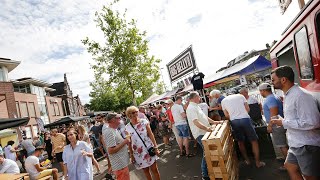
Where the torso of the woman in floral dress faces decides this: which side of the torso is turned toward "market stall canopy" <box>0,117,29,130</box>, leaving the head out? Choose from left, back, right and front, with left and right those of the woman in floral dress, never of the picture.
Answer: right

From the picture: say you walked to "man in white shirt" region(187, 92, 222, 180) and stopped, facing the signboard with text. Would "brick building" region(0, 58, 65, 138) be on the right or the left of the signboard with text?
left

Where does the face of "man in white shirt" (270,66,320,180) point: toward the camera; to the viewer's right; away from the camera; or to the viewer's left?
to the viewer's left

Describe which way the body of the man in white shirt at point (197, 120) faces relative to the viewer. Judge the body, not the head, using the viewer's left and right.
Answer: facing to the right of the viewer

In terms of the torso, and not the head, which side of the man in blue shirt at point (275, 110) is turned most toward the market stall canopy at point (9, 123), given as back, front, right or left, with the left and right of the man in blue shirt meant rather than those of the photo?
front

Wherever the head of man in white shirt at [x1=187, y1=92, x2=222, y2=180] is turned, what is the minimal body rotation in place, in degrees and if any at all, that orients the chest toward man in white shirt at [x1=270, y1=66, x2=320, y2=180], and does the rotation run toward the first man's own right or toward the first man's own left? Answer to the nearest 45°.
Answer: approximately 45° to the first man's own right

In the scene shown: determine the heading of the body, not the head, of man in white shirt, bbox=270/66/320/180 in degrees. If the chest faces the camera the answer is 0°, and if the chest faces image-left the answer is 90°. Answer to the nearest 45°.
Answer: approximately 90°

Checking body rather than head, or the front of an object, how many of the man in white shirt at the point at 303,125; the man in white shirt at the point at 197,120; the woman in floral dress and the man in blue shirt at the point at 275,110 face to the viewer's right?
1

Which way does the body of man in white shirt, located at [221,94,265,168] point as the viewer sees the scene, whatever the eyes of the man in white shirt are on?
away from the camera

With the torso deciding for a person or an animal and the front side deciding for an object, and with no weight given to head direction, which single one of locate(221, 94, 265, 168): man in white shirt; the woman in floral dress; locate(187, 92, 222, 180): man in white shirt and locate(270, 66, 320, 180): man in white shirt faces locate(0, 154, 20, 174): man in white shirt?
locate(270, 66, 320, 180): man in white shirt

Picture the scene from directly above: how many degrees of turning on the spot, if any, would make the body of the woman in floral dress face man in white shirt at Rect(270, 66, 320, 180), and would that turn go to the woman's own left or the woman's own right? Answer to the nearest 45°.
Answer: approximately 45° to the woman's own left

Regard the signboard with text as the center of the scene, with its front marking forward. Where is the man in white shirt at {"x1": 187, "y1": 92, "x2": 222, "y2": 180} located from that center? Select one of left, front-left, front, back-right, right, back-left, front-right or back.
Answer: front-left

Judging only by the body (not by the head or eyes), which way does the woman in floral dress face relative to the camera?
toward the camera

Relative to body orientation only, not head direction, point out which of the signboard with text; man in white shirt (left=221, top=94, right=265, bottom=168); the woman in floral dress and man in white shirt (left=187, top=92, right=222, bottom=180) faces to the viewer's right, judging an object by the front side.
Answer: man in white shirt (left=187, top=92, right=222, bottom=180)
